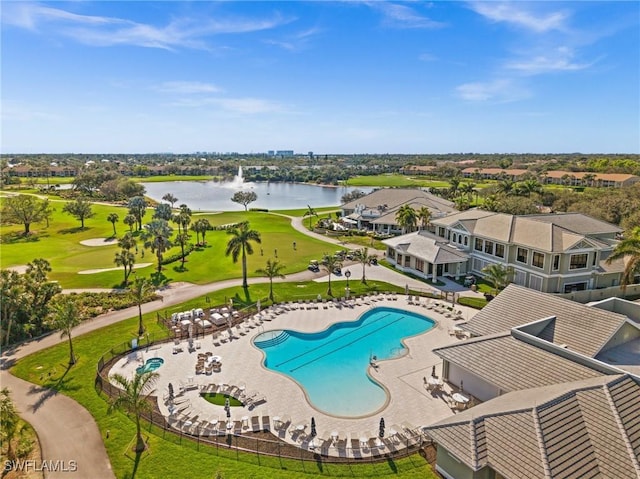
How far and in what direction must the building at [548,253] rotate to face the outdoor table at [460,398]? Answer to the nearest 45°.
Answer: approximately 45° to its left

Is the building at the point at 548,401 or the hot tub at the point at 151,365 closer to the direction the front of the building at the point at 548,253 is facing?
the hot tub

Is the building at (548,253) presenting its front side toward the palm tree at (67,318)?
yes

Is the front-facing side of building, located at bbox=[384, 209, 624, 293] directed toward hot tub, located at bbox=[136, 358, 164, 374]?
yes

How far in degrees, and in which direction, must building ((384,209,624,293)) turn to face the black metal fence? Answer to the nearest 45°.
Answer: approximately 45° to its left

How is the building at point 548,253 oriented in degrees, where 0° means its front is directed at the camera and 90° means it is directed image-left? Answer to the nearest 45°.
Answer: approximately 45°
